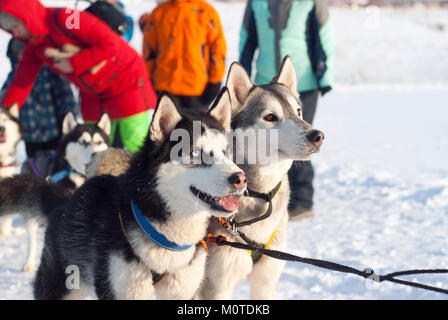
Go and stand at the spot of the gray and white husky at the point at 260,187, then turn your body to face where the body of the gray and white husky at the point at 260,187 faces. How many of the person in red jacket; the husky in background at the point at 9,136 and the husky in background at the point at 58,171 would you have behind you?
3

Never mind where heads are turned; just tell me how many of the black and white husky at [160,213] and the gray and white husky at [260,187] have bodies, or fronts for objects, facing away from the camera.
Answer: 0

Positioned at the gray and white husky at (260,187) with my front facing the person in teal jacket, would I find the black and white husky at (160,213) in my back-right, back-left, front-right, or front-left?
back-left

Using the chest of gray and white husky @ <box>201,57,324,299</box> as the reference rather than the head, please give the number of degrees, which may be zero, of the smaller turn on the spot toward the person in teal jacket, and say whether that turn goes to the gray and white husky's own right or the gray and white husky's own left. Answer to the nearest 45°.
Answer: approximately 135° to the gray and white husky's own left

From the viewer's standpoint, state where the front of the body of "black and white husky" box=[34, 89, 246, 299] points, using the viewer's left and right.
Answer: facing the viewer and to the right of the viewer

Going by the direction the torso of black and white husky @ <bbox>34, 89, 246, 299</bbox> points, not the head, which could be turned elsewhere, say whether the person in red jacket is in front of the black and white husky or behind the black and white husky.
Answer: behind

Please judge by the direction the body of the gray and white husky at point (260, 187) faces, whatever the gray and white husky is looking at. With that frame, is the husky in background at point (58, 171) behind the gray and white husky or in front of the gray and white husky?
behind
